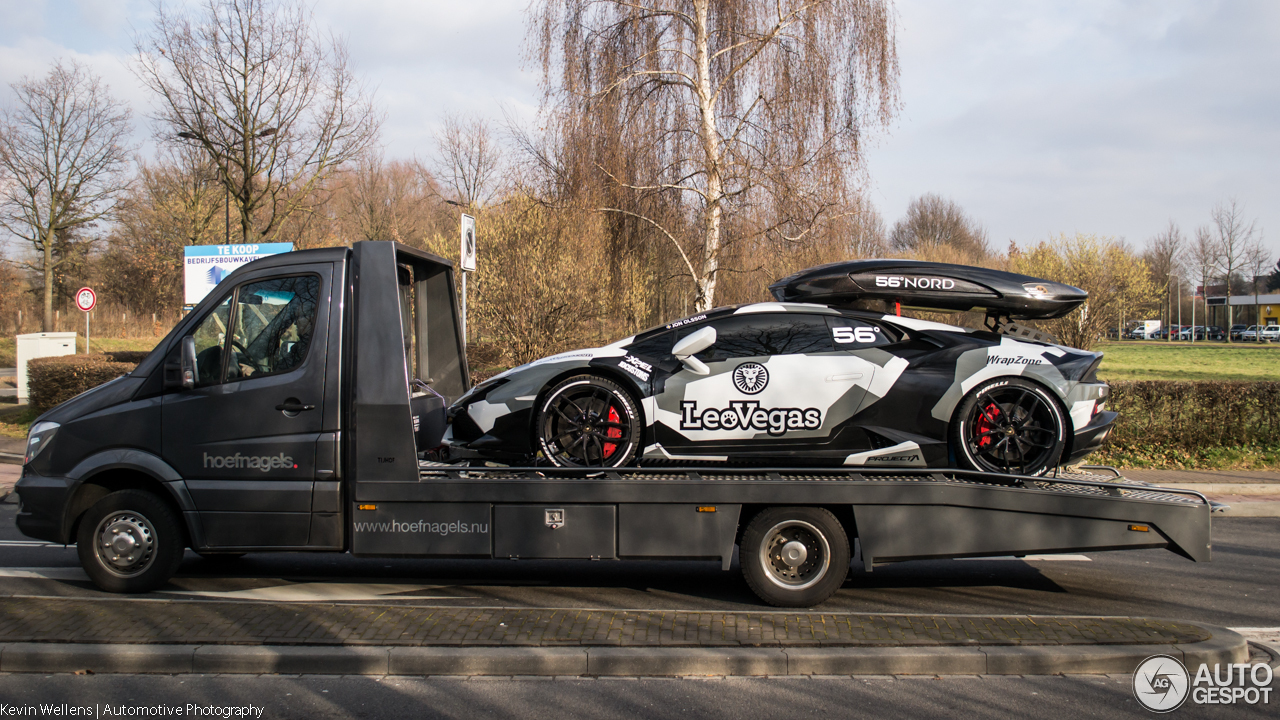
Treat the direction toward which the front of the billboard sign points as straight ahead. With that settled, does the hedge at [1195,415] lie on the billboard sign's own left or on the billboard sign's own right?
on the billboard sign's own left

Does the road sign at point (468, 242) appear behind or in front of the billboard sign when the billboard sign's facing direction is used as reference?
in front

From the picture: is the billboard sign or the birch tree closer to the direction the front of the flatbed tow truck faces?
the billboard sign

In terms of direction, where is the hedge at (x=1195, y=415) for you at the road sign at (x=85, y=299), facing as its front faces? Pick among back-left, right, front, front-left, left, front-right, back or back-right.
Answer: front-left

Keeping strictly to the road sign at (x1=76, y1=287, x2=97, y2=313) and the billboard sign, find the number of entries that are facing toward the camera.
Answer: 2

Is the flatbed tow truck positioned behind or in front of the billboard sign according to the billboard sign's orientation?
in front

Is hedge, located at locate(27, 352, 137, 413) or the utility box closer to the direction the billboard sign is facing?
the hedge

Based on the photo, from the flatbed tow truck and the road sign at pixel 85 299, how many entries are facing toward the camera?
1

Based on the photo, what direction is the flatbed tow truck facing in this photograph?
to the viewer's left

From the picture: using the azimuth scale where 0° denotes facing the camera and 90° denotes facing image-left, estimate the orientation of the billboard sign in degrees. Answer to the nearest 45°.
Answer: approximately 0°

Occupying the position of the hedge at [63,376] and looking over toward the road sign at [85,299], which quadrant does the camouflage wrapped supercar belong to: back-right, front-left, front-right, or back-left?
back-right

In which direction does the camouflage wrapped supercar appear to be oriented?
to the viewer's left
